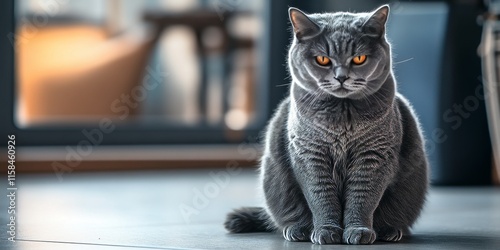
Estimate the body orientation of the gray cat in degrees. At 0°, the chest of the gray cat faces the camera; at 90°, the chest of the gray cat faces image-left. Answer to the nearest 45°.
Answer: approximately 0°
